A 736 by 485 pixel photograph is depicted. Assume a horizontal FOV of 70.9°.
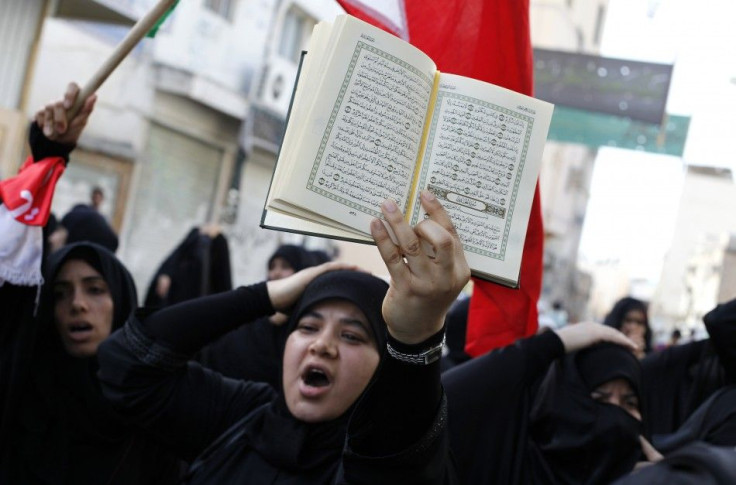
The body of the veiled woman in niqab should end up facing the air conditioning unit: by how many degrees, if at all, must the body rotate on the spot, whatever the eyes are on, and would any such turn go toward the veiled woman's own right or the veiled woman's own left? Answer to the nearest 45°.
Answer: approximately 180°

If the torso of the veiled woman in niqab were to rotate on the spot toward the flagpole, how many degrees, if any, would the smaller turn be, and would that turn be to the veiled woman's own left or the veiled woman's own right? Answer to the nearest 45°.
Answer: approximately 90° to the veiled woman's own right

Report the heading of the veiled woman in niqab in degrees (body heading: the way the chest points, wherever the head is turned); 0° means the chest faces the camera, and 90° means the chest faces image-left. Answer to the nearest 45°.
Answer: approximately 315°

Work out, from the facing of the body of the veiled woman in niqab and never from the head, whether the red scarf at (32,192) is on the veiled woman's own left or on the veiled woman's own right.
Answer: on the veiled woman's own right
